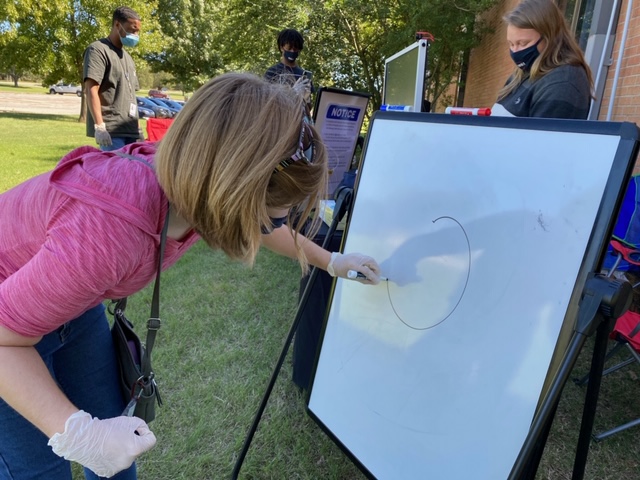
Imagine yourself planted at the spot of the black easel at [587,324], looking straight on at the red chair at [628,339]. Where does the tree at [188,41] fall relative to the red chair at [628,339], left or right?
left

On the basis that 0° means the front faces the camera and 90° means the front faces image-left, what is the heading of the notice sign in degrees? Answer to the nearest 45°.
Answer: approximately 0°

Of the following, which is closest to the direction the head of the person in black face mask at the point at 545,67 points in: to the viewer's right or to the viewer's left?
to the viewer's left

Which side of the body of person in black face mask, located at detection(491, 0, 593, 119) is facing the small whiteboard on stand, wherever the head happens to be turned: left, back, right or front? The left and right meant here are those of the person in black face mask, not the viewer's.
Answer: right

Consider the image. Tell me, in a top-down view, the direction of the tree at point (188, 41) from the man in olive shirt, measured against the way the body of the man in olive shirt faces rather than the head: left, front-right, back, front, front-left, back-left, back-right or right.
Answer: back-left

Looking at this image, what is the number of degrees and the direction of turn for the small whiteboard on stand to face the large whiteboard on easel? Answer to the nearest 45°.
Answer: approximately 45° to its left

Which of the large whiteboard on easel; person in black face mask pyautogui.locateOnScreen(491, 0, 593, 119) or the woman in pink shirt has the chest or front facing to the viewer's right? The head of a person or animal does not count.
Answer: the woman in pink shirt

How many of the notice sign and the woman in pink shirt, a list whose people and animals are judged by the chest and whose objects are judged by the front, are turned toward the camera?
1

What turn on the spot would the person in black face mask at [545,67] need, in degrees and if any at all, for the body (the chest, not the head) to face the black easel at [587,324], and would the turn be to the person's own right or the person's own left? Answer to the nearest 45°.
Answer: approximately 45° to the person's own left

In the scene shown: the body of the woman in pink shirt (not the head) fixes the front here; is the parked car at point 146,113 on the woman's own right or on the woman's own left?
on the woman's own left

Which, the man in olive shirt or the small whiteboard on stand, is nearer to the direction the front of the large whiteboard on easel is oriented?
the man in olive shirt

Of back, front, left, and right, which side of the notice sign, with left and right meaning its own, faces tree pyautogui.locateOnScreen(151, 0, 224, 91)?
back

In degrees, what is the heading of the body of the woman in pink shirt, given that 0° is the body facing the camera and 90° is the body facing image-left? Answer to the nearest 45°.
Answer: approximately 270°

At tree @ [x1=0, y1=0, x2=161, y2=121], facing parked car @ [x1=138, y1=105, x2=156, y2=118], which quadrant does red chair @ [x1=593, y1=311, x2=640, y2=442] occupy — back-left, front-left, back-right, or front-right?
back-right
